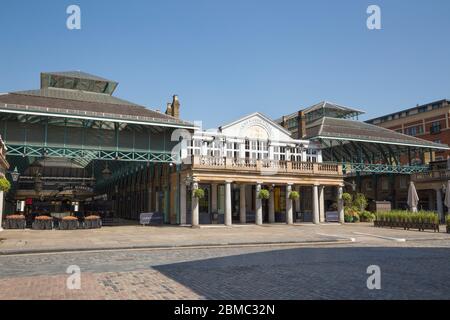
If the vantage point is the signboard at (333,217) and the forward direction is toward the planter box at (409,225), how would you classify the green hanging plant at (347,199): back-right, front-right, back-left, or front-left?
front-left

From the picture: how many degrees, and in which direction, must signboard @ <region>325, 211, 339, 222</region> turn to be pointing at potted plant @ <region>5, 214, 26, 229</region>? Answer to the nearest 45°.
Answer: approximately 45° to its right

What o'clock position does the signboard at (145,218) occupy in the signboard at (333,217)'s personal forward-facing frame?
the signboard at (145,218) is roughly at 2 o'clock from the signboard at (333,217).

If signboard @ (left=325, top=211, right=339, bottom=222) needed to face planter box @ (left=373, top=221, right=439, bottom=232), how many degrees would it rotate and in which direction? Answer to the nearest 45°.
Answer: approximately 45° to its left

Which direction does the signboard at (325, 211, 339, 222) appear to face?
toward the camera

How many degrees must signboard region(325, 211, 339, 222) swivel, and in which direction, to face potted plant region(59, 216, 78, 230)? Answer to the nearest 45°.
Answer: approximately 45° to its right

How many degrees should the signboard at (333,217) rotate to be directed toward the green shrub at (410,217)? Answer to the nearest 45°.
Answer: approximately 45° to its left

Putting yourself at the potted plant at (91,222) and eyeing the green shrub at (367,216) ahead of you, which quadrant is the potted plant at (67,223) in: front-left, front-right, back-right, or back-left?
back-right

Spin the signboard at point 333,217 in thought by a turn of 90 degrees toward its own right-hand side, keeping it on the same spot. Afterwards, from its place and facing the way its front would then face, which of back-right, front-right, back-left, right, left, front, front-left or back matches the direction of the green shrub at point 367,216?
back-right
